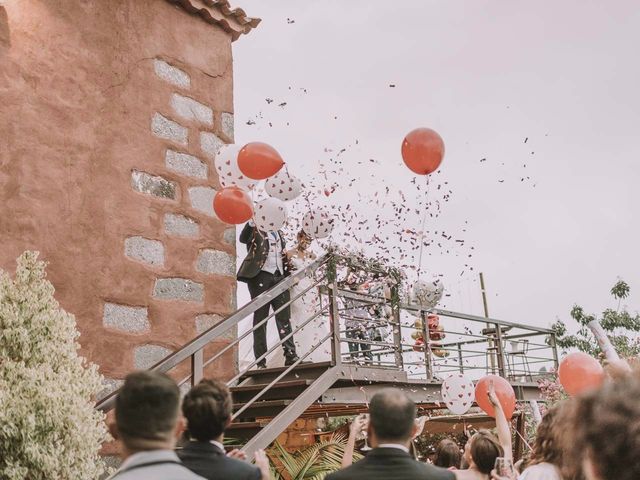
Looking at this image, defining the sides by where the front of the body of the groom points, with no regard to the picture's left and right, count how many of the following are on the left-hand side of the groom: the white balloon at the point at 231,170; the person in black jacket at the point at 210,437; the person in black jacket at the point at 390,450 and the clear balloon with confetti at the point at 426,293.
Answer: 1

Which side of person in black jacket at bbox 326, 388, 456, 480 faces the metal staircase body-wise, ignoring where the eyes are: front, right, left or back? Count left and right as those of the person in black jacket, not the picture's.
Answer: front

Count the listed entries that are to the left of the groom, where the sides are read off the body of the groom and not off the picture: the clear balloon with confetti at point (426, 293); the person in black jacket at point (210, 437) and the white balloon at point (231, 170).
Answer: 1

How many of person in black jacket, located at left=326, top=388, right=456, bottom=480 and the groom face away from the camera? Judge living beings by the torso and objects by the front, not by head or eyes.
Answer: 1

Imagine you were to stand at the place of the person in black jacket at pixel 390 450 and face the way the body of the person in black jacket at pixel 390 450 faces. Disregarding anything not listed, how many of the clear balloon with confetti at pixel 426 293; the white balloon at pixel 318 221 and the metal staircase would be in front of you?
3

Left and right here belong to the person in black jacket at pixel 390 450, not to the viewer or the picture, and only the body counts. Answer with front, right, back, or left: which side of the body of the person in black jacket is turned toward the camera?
back

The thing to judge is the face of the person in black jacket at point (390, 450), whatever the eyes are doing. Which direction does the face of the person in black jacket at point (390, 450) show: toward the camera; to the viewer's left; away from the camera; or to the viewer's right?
away from the camera

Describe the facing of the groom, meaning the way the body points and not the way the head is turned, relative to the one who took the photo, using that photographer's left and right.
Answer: facing the viewer and to the right of the viewer

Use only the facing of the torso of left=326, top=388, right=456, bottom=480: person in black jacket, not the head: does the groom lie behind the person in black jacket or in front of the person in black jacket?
in front

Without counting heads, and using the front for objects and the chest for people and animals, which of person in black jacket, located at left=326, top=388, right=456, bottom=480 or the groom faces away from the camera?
the person in black jacket

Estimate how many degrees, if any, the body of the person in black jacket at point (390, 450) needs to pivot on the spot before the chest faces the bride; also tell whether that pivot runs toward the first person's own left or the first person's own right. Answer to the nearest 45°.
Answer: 0° — they already face them

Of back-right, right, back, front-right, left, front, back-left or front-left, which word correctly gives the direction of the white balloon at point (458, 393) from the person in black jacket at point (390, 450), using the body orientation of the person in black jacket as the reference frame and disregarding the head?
front

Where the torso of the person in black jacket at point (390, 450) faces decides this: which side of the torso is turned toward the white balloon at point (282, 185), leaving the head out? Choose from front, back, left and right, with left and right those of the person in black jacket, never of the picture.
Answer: front

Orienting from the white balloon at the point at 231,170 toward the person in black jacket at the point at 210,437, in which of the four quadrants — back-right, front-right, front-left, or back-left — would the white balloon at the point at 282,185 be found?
back-left
